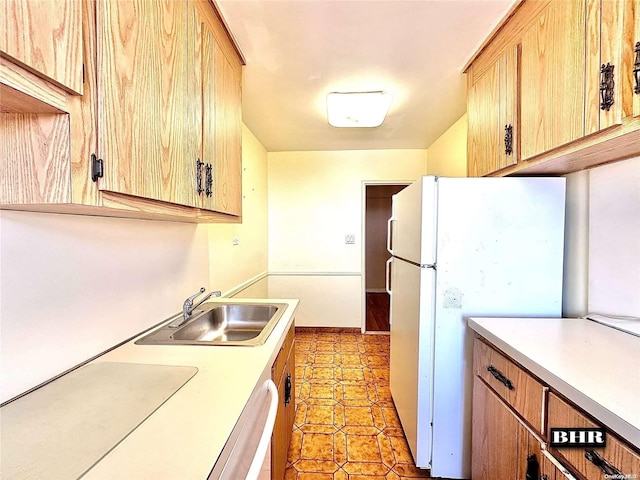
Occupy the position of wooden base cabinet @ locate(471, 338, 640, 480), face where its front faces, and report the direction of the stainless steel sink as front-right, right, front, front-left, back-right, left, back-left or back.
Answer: front-right

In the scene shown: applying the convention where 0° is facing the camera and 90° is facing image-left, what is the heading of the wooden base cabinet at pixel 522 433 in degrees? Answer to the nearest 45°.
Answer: approximately 45°
